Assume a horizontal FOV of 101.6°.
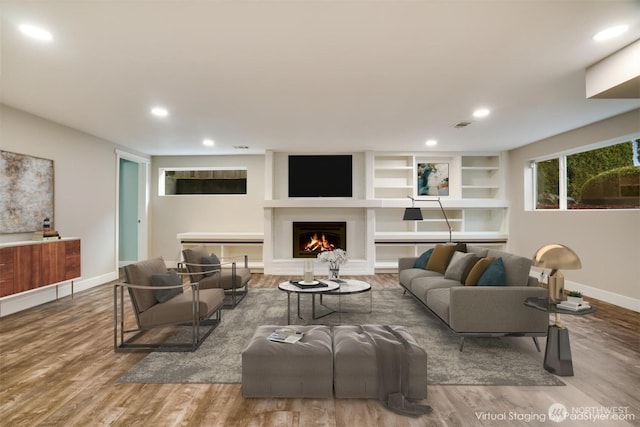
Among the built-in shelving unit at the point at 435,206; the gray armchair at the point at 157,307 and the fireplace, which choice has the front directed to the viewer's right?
the gray armchair

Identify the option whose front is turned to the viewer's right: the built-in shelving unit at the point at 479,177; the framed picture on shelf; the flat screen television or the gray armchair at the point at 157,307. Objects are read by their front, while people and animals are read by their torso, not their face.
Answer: the gray armchair

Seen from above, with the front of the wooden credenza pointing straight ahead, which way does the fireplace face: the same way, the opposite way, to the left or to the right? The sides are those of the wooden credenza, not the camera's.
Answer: to the right

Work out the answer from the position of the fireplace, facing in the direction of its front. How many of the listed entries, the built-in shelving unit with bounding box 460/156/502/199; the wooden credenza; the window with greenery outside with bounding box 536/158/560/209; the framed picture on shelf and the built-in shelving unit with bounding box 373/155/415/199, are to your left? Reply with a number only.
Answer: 4

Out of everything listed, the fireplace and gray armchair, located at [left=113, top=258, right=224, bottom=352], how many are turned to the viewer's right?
1

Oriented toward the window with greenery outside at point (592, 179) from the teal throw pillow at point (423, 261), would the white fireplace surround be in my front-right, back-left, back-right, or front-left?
back-left

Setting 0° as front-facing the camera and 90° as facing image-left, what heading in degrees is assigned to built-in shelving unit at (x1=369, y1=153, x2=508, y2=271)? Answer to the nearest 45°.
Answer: approximately 0°
